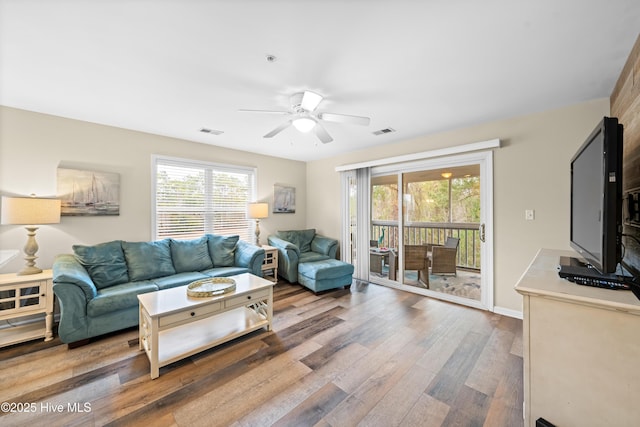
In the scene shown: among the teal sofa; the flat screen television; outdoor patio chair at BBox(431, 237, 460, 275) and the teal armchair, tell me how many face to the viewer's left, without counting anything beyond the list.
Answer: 2

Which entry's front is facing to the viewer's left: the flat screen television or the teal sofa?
the flat screen television

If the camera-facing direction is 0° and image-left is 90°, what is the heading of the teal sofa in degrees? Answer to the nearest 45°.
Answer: approximately 315°

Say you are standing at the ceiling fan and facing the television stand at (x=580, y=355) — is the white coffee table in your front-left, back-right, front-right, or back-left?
back-right

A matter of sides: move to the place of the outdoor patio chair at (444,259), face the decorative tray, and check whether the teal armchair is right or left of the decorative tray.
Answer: right

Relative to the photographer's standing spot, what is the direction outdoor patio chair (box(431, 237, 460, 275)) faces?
facing to the left of the viewer

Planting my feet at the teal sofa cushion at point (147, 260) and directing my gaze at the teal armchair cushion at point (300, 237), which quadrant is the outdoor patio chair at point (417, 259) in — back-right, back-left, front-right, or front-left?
front-right

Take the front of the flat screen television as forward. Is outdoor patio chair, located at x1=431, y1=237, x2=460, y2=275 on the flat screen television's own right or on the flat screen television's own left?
on the flat screen television's own right

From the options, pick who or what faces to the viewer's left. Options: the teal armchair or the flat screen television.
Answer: the flat screen television

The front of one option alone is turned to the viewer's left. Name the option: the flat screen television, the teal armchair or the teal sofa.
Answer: the flat screen television

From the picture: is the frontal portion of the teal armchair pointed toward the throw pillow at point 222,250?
no

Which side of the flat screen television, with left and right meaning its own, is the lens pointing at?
left

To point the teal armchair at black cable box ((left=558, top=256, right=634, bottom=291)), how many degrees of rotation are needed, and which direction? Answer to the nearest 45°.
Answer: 0° — it already faces it

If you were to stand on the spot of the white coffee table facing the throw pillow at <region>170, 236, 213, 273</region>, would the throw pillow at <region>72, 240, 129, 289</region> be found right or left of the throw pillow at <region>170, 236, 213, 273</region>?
left

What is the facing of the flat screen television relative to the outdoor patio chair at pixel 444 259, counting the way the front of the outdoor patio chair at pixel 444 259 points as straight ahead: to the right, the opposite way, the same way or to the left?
the same way
